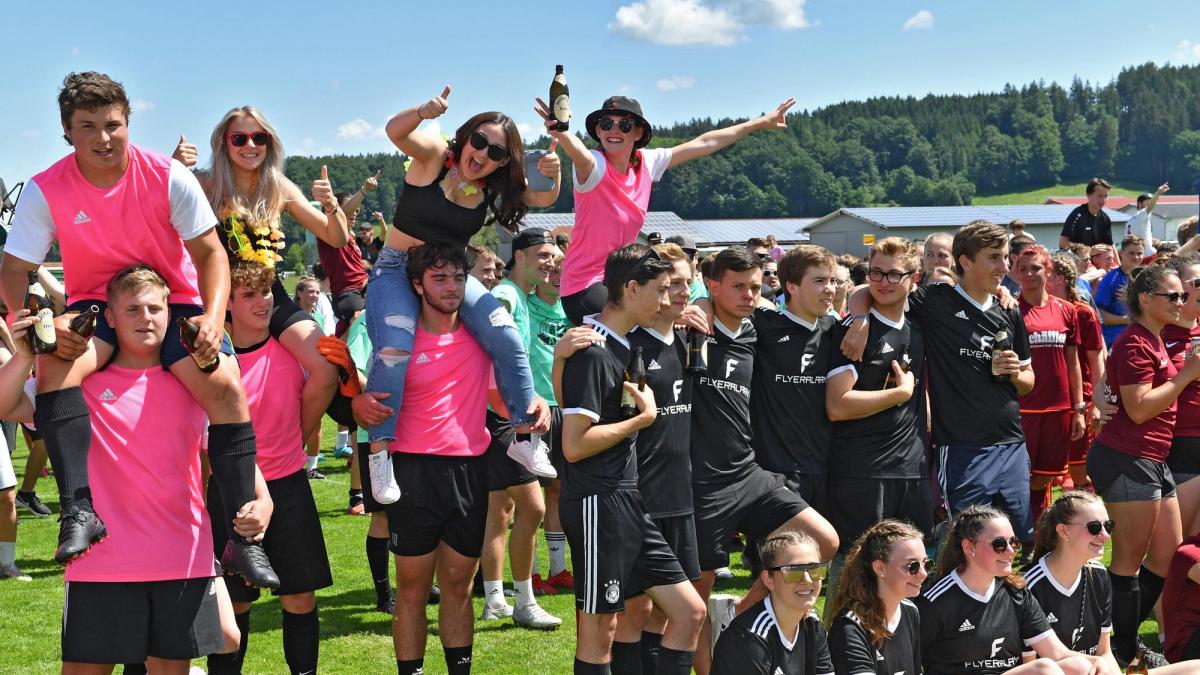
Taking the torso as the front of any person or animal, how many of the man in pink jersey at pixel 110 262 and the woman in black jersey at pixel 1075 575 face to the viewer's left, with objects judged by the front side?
0

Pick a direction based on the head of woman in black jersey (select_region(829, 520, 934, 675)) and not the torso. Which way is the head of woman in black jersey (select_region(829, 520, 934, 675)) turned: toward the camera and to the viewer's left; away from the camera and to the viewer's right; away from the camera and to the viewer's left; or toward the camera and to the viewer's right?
toward the camera and to the viewer's right

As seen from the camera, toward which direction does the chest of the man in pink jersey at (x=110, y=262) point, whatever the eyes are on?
toward the camera

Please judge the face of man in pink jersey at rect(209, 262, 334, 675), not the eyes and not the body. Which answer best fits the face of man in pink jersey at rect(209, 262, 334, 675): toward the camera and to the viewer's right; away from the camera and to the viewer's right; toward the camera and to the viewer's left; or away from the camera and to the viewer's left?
toward the camera and to the viewer's right

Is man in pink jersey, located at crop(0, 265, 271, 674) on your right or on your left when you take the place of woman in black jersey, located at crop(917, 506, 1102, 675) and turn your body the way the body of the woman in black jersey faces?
on your right

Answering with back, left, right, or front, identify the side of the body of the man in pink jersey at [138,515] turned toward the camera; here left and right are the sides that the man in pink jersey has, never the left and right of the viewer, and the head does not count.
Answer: front

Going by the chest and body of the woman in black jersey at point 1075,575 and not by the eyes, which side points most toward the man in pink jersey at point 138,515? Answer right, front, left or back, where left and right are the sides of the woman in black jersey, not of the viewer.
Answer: right

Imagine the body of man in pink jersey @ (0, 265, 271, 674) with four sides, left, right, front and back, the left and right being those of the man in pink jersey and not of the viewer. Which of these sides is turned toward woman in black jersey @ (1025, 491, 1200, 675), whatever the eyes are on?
left

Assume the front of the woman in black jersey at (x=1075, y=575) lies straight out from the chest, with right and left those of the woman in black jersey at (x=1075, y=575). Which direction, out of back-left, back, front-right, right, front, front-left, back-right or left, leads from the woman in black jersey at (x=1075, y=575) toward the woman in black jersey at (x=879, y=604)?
right

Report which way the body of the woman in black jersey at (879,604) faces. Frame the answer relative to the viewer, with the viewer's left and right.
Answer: facing the viewer and to the right of the viewer
